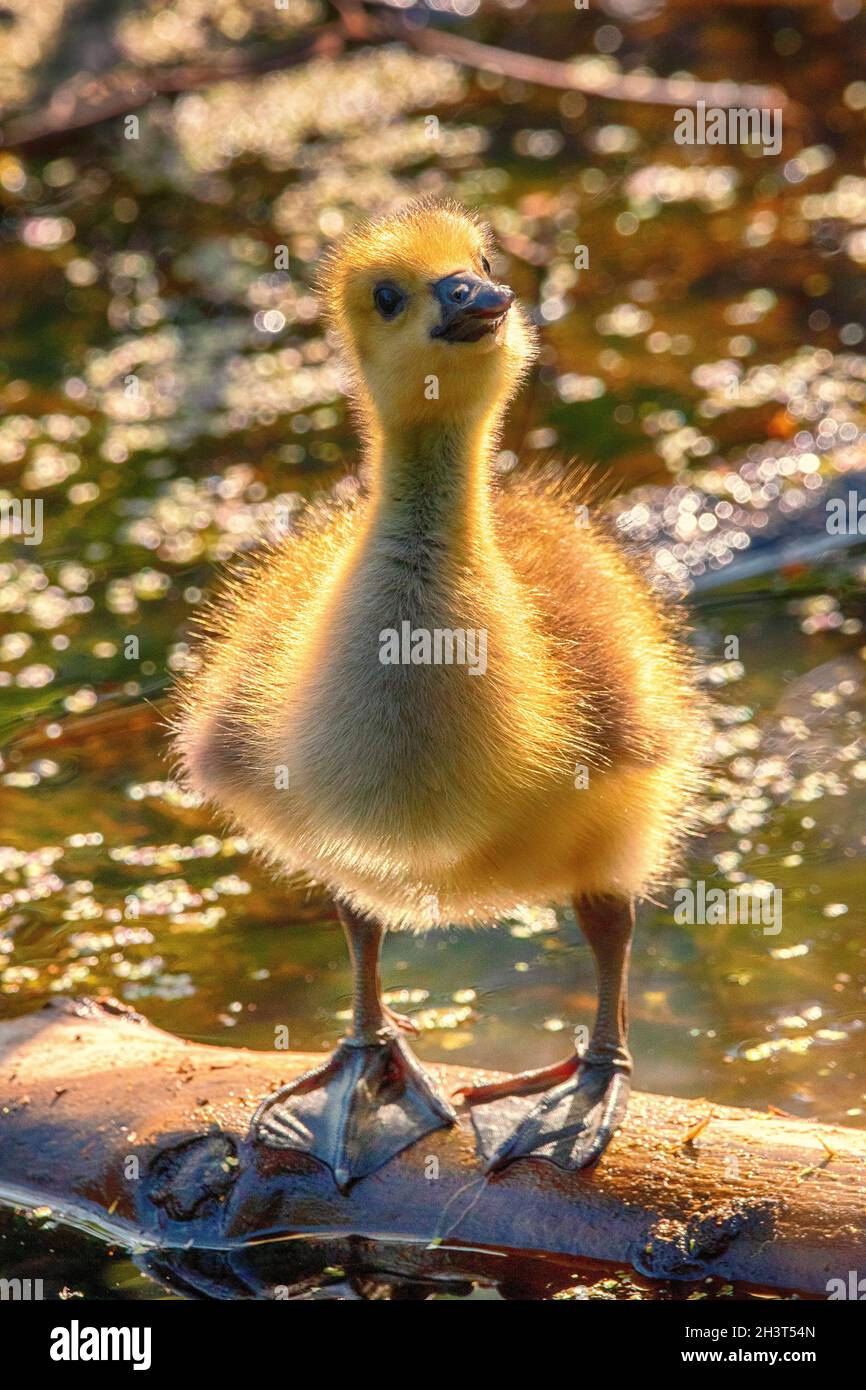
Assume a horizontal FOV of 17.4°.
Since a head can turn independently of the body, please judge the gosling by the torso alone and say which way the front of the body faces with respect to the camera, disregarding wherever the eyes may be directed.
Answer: toward the camera
